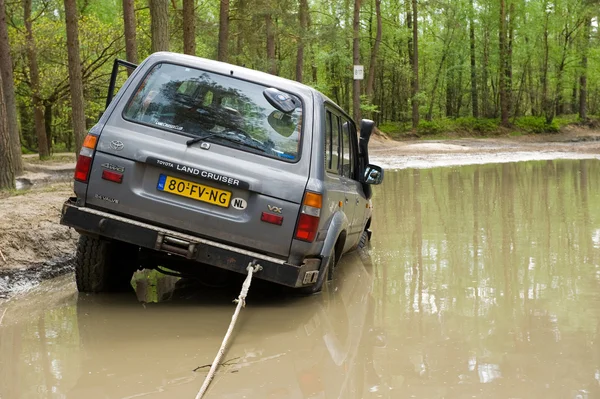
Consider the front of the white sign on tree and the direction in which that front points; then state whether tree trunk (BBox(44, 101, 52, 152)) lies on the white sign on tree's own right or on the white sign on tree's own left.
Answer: on the white sign on tree's own right

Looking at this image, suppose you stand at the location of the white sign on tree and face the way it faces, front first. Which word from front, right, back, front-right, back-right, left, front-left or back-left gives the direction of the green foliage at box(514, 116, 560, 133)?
back-left

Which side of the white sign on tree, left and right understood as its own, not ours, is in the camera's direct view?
front

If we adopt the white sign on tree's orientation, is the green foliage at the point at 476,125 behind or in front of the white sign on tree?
behind

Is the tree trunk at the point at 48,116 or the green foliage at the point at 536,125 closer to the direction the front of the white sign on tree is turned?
the tree trunk

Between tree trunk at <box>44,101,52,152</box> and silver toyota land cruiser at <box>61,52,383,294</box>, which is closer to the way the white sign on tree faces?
the silver toyota land cruiser

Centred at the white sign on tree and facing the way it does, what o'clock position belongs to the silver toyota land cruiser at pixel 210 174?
The silver toyota land cruiser is roughly at 12 o'clock from the white sign on tree.

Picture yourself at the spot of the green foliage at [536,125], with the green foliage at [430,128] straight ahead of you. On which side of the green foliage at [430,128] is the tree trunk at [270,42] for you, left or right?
left

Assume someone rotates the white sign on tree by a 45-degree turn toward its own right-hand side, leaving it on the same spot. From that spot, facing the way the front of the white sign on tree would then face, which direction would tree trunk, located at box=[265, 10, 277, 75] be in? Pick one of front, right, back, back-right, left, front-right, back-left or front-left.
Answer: front

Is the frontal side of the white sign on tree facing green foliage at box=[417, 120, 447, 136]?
no

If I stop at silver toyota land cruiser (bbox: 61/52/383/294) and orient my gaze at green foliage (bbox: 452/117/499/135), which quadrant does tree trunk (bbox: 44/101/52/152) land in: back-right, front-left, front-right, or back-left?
front-left

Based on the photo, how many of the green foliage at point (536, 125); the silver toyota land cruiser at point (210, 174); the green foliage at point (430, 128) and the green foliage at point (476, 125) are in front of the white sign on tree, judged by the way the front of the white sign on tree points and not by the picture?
1

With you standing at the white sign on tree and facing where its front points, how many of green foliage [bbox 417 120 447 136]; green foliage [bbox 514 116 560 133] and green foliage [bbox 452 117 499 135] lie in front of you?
0

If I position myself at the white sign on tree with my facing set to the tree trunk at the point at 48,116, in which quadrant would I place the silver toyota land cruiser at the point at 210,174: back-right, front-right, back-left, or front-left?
front-left

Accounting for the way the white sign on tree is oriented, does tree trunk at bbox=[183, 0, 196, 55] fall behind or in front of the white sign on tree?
in front
